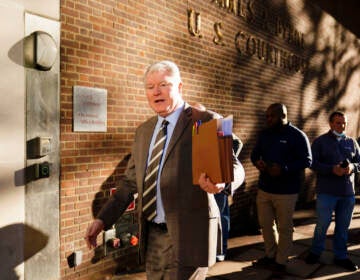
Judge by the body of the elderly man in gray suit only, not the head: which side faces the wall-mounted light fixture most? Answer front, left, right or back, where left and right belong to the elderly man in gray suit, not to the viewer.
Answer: right

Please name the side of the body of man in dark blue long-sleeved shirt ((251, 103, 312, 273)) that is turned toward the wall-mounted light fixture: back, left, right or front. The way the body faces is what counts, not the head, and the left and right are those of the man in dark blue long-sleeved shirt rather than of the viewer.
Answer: front

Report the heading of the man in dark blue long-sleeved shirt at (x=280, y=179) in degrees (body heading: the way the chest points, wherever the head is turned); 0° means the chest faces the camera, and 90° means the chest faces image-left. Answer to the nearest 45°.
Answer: approximately 45°

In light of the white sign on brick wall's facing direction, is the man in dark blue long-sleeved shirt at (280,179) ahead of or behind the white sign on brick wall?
ahead

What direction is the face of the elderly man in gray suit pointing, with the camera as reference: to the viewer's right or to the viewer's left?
to the viewer's left

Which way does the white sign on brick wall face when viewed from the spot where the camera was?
facing the viewer and to the right of the viewer

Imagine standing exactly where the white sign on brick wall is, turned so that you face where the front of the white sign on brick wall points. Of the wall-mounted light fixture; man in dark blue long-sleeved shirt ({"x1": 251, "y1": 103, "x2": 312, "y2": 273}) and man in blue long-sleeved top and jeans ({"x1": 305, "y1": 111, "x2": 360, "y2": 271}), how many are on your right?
1

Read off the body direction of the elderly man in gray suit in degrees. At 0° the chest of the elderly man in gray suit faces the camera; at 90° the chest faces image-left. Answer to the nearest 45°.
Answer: approximately 45°

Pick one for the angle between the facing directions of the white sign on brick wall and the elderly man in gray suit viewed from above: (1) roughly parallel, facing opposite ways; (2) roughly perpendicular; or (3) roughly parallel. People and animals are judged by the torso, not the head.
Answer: roughly perpendicular

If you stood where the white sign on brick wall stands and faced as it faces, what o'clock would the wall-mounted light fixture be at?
The wall-mounted light fixture is roughly at 3 o'clock from the white sign on brick wall.

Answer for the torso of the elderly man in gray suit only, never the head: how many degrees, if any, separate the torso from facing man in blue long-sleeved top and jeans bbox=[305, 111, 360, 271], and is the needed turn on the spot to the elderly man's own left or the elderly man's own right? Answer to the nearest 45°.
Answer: approximately 180°

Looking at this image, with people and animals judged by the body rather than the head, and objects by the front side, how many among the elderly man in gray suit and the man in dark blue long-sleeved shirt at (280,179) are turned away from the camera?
0
